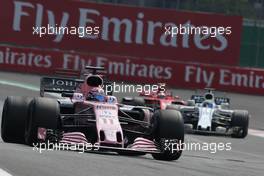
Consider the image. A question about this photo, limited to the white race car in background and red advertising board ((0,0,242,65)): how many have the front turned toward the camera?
2

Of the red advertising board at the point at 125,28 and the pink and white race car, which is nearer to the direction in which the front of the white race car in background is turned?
the pink and white race car

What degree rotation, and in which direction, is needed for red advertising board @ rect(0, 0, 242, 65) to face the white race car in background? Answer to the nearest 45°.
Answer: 0° — it already faces it

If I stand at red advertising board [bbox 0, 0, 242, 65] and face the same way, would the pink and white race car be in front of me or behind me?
in front

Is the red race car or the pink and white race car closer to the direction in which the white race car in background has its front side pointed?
the pink and white race car

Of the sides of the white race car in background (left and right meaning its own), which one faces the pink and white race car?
front

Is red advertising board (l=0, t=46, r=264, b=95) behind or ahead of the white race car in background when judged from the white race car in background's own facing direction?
behind

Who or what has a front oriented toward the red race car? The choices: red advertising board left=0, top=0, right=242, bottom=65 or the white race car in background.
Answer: the red advertising board

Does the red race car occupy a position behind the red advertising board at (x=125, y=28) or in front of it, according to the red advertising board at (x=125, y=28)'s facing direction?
in front

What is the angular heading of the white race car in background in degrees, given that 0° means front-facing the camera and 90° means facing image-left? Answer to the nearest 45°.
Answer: approximately 0°
